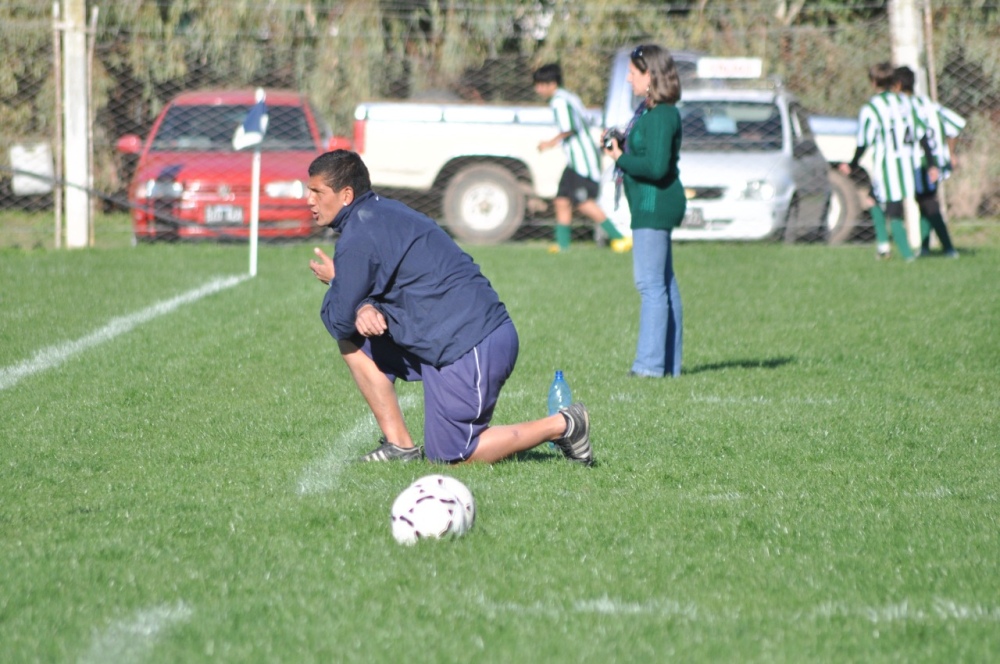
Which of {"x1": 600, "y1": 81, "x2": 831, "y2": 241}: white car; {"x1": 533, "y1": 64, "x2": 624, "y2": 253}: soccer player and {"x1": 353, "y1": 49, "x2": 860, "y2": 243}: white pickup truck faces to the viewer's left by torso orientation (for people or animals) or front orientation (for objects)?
the soccer player

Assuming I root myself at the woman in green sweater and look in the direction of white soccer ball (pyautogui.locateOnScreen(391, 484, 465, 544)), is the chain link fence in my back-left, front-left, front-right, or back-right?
back-right

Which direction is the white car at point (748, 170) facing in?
toward the camera

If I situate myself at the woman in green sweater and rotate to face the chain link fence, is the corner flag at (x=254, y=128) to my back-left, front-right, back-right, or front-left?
front-left

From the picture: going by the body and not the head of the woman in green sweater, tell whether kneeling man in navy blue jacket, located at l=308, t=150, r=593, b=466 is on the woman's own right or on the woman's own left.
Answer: on the woman's own left

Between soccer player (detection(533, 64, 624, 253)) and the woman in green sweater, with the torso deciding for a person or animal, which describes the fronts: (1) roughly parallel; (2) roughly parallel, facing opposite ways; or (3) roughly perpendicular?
roughly parallel

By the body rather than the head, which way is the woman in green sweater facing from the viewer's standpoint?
to the viewer's left

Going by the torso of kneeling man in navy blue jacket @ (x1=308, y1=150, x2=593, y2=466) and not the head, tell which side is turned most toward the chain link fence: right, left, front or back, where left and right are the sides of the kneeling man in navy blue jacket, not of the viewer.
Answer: right

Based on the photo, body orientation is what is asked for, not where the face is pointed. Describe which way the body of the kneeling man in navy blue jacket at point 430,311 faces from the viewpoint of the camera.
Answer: to the viewer's left

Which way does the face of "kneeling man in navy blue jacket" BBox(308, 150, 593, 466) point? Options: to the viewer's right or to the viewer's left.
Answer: to the viewer's left

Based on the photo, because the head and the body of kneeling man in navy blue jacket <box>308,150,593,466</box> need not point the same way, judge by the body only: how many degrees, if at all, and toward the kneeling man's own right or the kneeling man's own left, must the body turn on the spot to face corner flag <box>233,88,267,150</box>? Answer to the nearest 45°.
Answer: approximately 90° to the kneeling man's own right

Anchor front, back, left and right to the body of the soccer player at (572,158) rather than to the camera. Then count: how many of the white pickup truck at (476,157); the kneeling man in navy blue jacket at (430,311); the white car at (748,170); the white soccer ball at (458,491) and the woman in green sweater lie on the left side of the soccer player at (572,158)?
3

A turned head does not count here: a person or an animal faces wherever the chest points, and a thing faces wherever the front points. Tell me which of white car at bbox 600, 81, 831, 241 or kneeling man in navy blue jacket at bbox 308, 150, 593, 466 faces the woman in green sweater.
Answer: the white car

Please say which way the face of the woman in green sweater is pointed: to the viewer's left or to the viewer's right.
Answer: to the viewer's left

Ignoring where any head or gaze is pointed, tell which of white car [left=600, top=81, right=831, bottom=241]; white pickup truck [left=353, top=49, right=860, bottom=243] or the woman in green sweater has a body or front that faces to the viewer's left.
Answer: the woman in green sweater

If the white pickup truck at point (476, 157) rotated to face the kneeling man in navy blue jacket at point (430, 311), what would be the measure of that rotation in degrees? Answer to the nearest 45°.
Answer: approximately 90° to its right
